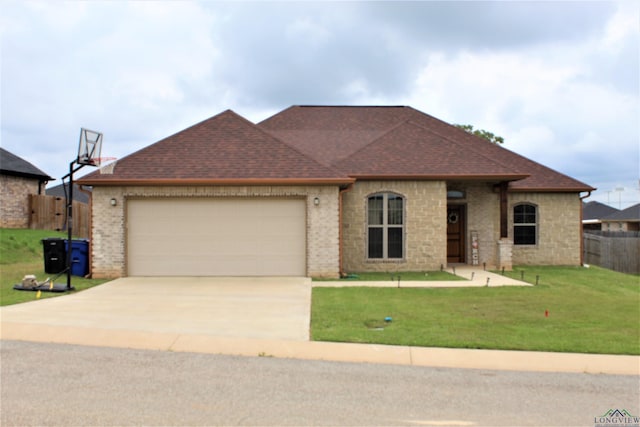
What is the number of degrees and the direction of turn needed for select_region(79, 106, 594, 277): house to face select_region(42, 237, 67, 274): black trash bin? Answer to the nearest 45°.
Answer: approximately 90° to its right

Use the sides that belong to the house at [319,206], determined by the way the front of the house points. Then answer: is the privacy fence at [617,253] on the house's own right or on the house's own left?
on the house's own left

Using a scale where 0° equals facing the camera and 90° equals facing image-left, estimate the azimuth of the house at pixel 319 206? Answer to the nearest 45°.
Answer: approximately 0°

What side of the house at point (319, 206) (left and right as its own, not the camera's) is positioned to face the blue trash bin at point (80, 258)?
right

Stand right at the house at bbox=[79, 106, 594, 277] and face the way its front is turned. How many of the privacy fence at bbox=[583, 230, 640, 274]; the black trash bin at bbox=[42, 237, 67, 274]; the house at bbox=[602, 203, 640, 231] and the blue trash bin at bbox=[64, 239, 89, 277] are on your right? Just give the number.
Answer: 2

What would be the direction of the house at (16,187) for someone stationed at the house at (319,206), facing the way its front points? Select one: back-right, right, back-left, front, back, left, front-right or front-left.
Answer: back-right

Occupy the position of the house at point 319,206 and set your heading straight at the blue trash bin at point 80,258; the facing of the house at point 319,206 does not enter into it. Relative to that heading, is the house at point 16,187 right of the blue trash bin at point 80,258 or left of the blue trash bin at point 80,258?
right

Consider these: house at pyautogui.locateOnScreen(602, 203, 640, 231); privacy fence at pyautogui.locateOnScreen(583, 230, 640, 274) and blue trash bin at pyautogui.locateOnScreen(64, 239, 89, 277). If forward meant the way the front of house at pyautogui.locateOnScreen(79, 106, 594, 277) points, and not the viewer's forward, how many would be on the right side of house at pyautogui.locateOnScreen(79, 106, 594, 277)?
1

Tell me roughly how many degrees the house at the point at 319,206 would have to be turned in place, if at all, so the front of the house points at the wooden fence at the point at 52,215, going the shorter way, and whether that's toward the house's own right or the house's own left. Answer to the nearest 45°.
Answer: approximately 135° to the house's own right

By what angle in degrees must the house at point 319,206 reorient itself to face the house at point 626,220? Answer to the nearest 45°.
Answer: approximately 135° to its left
